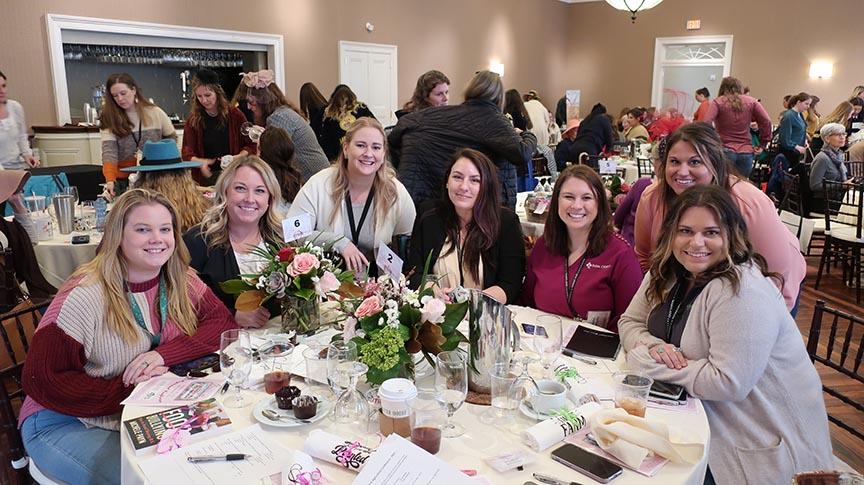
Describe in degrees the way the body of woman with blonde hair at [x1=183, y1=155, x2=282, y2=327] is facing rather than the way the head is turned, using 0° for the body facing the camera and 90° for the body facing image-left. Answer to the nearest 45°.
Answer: approximately 315°

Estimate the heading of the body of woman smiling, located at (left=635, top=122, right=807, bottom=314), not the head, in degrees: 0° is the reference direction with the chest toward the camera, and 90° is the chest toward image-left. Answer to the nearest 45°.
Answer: approximately 45°

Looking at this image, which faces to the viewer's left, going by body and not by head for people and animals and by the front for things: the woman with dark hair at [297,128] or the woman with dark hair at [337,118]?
the woman with dark hair at [297,128]

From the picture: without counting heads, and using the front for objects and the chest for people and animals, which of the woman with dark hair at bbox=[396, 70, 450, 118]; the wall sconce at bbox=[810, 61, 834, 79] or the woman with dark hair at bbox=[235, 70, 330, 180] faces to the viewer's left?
the woman with dark hair at bbox=[235, 70, 330, 180]

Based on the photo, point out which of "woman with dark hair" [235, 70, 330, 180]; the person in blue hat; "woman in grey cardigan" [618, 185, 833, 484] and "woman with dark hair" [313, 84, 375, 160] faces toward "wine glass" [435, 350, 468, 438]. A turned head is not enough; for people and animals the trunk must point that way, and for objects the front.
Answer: the woman in grey cardigan

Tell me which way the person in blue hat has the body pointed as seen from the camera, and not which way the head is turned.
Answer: away from the camera

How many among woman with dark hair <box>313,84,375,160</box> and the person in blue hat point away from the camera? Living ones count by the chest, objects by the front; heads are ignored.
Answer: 2

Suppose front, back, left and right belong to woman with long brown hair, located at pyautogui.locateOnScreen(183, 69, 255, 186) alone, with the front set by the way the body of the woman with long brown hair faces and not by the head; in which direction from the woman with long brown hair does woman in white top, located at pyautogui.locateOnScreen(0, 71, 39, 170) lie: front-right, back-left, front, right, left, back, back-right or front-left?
back-right

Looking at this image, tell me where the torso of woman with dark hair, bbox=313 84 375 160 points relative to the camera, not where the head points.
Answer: away from the camera

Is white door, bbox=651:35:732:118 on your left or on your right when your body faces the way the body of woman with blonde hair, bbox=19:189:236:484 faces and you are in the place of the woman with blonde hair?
on your left

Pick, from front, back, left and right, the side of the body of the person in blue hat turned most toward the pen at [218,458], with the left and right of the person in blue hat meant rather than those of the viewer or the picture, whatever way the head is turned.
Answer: back
